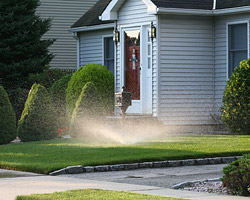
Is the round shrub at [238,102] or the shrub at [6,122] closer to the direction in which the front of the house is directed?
the shrub

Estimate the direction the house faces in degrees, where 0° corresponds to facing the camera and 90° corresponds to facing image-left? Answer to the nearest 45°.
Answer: approximately 45°

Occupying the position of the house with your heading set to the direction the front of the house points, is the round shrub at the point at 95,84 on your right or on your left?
on your right

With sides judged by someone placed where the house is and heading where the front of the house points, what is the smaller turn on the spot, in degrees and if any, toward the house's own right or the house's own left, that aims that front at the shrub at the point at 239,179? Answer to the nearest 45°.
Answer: approximately 45° to the house's own left

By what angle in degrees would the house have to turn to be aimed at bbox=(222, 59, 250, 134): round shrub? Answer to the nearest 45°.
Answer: approximately 90° to its left

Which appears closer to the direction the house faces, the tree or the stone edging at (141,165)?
the stone edging
